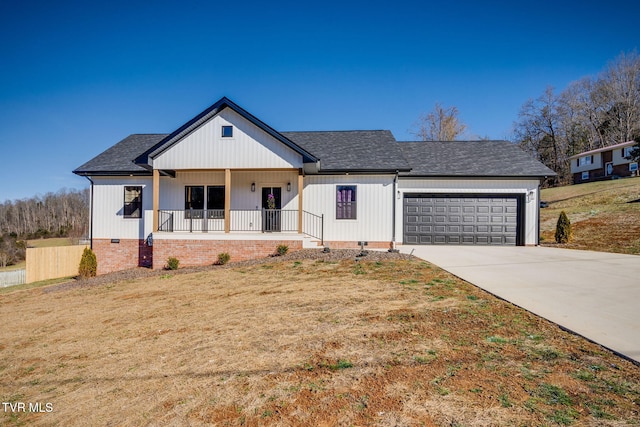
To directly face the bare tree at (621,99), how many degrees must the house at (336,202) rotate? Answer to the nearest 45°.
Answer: approximately 135° to its left

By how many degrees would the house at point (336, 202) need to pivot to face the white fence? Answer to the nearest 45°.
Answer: approximately 90° to its right

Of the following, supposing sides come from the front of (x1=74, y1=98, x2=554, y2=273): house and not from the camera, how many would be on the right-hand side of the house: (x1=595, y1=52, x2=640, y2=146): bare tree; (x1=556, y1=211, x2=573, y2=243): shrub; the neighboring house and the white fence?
1

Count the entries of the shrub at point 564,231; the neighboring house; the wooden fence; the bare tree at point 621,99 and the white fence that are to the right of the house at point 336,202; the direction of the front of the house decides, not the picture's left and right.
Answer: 2

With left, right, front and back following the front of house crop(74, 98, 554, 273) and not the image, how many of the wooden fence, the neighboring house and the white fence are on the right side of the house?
2

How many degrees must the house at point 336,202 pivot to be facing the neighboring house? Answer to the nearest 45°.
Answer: approximately 135° to its left

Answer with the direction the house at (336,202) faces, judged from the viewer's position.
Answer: facing the viewer

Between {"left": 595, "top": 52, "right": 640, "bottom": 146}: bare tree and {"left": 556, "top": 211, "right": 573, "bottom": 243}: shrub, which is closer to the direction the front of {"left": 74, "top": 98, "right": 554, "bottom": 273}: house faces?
the shrub

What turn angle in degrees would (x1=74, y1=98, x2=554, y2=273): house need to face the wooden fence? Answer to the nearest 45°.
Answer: approximately 90° to its right

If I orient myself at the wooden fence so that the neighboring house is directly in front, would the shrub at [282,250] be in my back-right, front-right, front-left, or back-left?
front-right

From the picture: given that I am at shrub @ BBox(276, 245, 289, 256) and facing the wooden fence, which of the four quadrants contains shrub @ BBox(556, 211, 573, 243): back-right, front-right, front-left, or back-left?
back-right

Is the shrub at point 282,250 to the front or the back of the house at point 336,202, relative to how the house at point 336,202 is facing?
to the front

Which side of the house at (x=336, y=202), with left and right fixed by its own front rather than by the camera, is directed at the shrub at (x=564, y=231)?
left

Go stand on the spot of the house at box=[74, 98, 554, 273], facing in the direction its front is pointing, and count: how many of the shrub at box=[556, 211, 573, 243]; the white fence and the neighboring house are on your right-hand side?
1
